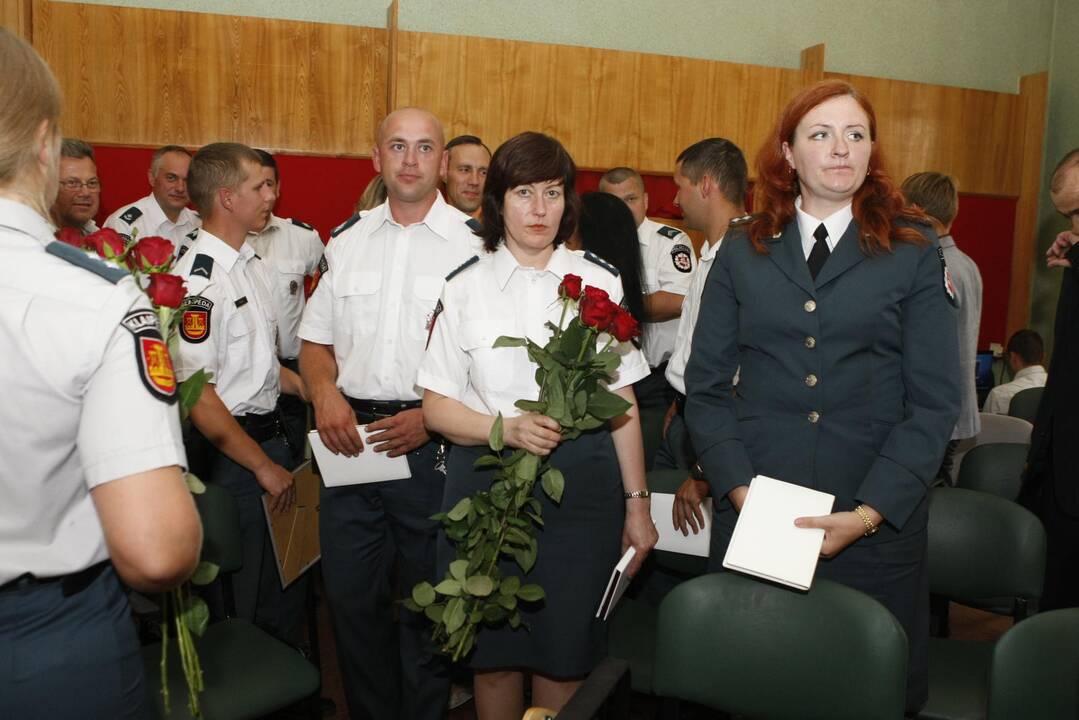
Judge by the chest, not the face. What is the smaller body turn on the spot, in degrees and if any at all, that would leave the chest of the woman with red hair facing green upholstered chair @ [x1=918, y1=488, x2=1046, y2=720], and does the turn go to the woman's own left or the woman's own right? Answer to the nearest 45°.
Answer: approximately 135° to the woman's own left

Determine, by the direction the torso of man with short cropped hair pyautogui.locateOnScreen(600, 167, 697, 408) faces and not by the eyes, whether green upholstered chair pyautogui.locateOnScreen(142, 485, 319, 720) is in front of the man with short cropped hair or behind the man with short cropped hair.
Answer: in front

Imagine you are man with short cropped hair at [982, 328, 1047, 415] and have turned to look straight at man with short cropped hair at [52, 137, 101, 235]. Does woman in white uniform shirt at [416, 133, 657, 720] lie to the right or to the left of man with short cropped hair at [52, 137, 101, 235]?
left

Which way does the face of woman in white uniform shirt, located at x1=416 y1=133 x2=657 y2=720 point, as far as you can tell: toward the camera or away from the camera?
toward the camera

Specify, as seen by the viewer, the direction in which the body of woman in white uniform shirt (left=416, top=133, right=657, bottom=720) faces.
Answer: toward the camera

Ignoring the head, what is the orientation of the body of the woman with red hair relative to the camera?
toward the camera

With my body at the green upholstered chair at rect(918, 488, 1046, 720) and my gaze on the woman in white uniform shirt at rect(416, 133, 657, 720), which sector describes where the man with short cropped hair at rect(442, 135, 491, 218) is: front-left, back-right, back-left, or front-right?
front-right

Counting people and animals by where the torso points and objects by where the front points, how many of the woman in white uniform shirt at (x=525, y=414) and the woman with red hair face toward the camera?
2

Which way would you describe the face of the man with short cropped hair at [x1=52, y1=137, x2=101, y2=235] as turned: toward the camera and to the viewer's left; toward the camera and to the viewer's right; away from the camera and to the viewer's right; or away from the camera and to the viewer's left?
toward the camera and to the viewer's right
